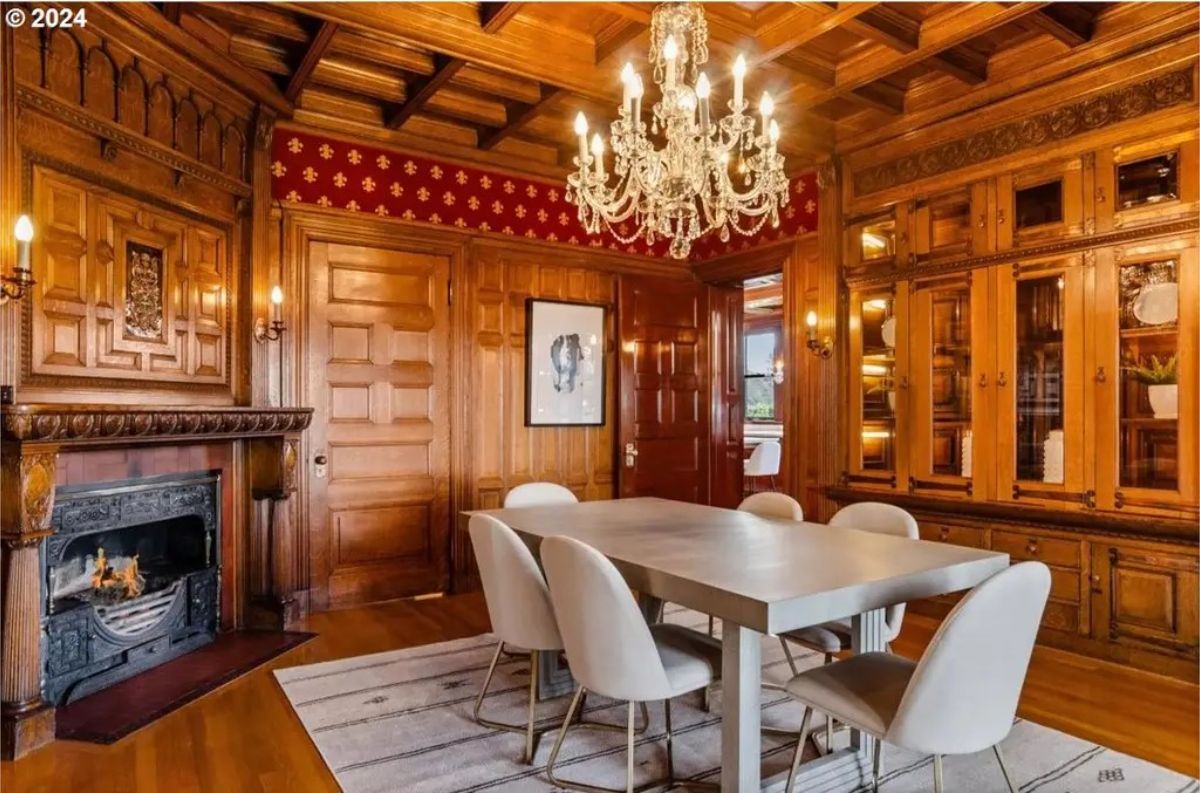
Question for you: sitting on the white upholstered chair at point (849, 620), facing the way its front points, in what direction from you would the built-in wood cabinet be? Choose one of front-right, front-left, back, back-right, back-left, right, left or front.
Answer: back

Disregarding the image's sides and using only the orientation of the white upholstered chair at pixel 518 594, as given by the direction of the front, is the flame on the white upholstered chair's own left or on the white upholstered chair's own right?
on the white upholstered chair's own left

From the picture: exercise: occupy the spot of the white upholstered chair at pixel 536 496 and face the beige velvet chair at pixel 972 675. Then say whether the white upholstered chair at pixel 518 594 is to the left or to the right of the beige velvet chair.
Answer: right

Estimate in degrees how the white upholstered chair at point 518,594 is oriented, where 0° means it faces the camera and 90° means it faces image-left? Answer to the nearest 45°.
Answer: approximately 225°

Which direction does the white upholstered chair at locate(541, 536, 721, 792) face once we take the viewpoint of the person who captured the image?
facing away from the viewer and to the right of the viewer

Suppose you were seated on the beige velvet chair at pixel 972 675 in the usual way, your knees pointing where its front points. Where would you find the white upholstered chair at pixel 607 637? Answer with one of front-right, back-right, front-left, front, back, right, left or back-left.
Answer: front-left

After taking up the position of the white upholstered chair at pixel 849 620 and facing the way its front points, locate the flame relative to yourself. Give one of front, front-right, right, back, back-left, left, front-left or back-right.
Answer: front-right

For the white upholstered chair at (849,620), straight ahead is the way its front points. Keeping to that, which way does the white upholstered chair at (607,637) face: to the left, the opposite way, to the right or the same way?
the opposite way

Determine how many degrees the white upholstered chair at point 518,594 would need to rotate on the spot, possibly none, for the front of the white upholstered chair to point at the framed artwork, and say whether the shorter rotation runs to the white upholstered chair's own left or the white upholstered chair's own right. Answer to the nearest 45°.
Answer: approximately 45° to the white upholstered chair's own left

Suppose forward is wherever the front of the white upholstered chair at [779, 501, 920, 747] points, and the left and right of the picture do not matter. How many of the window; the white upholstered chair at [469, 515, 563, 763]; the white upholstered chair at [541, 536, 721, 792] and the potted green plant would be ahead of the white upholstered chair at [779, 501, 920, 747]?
2

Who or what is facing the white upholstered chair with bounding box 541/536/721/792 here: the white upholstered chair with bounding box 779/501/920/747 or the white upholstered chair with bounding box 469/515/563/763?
the white upholstered chair with bounding box 779/501/920/747

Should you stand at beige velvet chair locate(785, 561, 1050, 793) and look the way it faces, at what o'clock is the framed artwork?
The framed artwork is roughly at 12 o'clock from the beige velvet chair.

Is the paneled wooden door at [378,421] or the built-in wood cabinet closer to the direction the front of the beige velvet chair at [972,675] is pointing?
the paneled wooden door

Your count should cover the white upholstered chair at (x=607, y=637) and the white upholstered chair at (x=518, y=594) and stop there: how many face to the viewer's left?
0

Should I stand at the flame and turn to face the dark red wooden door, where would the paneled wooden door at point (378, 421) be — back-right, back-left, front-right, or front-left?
front-left

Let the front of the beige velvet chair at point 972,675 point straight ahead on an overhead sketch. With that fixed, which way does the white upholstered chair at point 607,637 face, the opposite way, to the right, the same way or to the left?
to the right

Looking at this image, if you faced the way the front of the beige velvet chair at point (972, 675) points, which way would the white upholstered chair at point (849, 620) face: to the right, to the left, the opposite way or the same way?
to the left

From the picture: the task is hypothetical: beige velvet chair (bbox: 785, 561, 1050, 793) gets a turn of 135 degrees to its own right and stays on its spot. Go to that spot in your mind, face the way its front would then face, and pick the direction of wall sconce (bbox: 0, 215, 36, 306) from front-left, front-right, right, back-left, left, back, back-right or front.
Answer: back

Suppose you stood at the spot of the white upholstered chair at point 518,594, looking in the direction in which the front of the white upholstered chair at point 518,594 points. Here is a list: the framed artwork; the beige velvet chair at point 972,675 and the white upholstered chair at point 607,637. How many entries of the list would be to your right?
2
